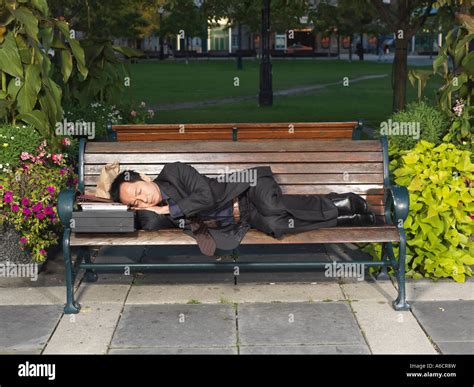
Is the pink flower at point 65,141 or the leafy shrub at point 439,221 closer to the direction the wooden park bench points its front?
the leafy shrub

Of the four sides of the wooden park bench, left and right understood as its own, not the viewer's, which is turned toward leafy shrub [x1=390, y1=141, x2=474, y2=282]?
left

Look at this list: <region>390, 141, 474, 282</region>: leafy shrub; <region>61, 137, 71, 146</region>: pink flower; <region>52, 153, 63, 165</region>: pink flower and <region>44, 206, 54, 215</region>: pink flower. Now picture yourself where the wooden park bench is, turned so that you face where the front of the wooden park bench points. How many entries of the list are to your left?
1

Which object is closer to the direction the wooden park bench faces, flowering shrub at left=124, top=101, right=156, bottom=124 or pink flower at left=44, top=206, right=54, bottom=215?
the pink flower

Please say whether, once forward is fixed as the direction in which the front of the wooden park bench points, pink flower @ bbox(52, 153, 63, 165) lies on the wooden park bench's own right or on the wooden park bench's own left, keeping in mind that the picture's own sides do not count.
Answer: on the wooden park bench's own right

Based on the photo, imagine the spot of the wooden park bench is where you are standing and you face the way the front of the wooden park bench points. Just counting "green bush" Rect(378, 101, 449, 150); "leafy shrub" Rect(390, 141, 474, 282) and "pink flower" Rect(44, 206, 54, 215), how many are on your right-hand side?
1

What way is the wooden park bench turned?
toward the camera

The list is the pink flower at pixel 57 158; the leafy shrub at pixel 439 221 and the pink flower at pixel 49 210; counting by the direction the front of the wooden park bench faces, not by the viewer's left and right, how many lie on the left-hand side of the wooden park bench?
1

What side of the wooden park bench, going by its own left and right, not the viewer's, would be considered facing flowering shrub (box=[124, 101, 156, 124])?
back

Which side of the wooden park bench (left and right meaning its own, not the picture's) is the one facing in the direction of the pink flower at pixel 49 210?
right
